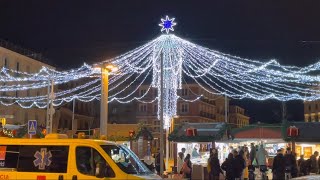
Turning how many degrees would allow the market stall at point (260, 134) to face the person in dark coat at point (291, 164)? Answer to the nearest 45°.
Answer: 0° — it already faces them

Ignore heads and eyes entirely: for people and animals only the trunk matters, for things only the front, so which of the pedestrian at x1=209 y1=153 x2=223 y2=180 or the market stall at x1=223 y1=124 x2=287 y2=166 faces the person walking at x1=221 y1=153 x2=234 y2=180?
the market stall

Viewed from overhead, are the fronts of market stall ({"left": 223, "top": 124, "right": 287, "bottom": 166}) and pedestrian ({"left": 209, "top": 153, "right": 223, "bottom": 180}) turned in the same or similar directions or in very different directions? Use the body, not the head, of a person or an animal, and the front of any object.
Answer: very different directions

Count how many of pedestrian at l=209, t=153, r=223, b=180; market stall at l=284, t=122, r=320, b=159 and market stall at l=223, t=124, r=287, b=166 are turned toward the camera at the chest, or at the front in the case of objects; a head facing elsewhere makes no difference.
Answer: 2

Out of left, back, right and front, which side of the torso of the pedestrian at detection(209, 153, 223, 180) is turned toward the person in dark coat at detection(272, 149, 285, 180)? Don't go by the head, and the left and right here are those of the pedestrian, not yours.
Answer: right

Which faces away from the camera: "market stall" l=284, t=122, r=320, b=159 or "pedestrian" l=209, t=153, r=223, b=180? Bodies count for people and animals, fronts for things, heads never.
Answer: the pedestrian

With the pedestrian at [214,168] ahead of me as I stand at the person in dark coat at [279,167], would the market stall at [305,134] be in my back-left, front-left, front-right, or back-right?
back-right

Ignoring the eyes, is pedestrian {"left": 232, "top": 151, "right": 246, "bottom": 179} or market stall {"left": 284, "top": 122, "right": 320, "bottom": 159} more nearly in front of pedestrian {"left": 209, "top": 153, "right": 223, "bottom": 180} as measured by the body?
the market stall

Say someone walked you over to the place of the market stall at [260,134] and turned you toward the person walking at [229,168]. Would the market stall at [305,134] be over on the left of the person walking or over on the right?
left

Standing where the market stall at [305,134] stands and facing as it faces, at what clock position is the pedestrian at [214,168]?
The pedestrian is roughly at 1 o'clock from the market stall.
